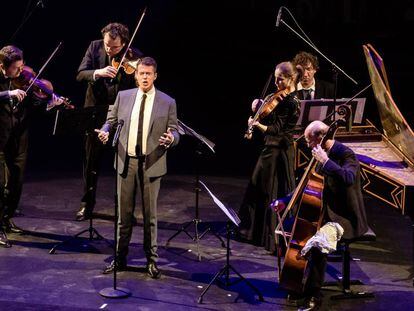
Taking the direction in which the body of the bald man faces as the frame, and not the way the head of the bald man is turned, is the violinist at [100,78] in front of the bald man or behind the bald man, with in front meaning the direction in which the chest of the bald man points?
in front

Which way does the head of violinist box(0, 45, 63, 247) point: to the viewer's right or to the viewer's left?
to the viewer's right

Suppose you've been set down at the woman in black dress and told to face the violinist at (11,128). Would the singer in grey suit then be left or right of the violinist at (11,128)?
left

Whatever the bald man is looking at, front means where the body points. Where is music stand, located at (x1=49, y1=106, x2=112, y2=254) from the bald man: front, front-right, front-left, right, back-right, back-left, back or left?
front

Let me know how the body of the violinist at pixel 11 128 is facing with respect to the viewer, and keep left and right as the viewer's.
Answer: facing the viewer and to the right of the viewer

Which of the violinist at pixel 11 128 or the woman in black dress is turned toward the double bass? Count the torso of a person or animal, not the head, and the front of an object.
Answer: the violinist

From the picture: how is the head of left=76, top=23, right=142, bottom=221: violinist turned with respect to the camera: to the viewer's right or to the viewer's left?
to the viewer's right

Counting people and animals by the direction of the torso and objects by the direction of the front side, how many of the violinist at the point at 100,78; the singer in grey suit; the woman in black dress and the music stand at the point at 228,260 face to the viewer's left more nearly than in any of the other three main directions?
1

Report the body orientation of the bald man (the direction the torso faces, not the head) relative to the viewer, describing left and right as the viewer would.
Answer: facing to the left of the viewer

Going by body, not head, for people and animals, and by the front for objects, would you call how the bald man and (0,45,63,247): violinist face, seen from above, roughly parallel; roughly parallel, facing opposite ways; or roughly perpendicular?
roughly parallel, facing opposite ways

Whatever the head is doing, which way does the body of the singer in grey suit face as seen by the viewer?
toward the camera

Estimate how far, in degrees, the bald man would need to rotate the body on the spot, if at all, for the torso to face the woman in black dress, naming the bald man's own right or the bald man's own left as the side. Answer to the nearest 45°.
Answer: approximately 45° to the bald man's own right

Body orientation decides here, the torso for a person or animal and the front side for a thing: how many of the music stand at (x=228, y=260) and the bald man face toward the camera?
0
